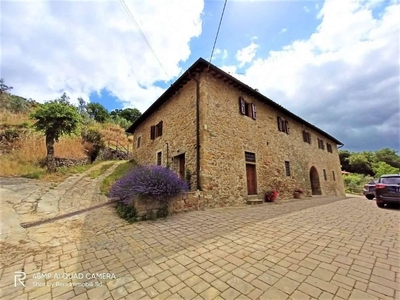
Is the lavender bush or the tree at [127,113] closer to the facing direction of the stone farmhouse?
the lavender bush

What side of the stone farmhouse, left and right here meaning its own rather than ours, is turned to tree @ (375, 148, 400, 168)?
left

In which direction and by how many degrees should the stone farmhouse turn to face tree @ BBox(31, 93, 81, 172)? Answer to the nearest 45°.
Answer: approximately 135° to its right

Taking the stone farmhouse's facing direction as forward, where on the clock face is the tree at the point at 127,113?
The tree is roughly at 6 o'clock from the stone farmhouse.

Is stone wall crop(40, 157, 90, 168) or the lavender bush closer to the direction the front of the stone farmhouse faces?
the lavender bush

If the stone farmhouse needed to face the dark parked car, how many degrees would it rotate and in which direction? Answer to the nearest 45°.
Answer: approximately 45° to its left

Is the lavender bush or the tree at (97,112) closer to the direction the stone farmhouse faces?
the lavender bush

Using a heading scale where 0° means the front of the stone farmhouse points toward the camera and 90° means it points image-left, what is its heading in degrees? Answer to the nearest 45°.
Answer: approximately 315°

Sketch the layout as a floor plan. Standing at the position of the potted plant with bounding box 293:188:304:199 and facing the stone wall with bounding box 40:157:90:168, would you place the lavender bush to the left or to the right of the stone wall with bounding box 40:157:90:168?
left
